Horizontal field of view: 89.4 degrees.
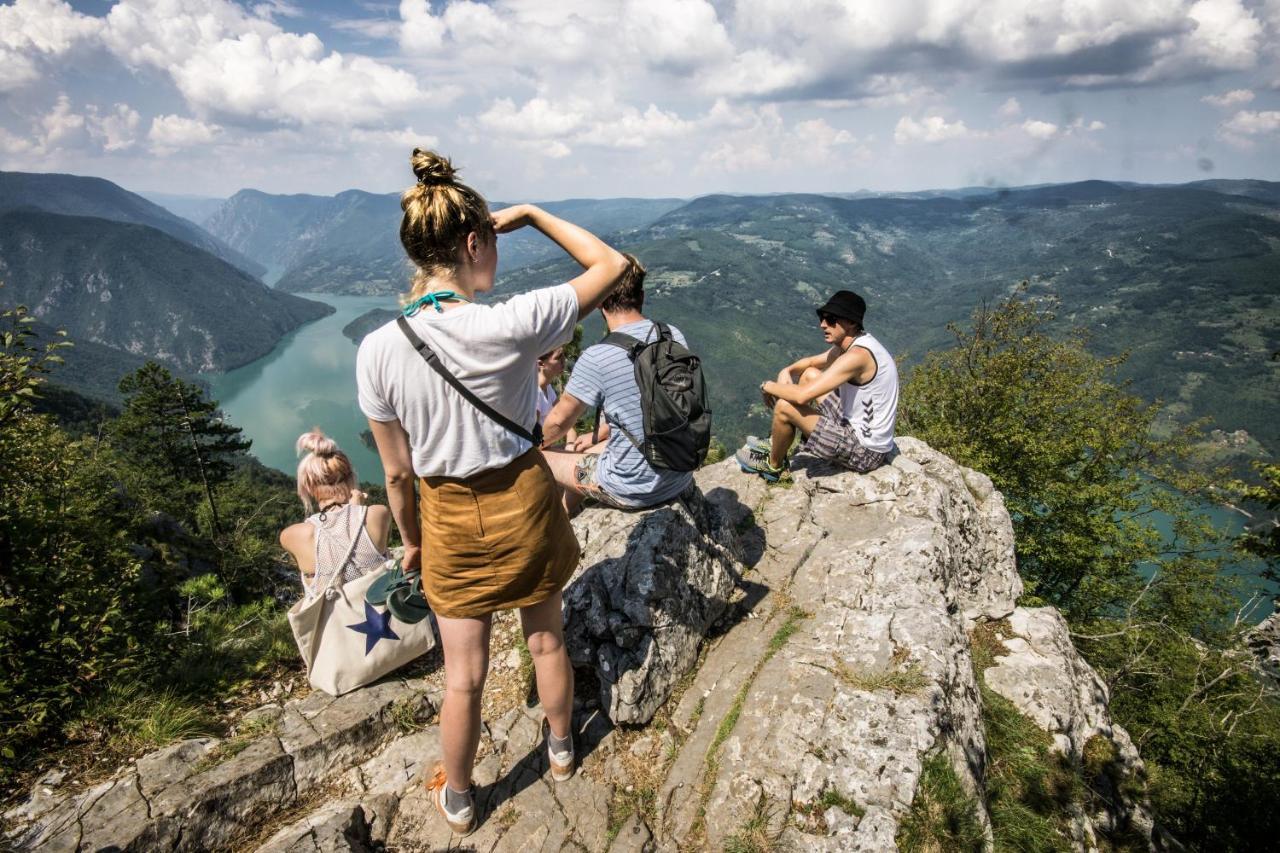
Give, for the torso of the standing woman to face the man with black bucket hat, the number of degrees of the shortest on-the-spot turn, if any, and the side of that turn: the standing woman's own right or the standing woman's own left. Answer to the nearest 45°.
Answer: approximately 45° to the standing woman's own right

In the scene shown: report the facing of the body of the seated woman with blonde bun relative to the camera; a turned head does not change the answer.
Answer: away from the camera

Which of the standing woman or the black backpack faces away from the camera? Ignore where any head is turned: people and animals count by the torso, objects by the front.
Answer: the standing woman

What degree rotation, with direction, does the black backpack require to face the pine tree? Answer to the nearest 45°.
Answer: approximately 180°

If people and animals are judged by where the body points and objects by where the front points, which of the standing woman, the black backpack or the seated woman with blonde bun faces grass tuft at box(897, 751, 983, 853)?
the black backpack

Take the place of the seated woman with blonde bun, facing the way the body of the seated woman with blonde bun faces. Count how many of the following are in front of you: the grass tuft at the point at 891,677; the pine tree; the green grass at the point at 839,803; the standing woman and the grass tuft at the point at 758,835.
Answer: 1

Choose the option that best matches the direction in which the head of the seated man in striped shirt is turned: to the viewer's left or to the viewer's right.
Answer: to the viewer's left

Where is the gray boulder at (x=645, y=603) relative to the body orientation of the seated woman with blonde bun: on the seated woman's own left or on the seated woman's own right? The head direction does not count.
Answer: on the seated woman's own right

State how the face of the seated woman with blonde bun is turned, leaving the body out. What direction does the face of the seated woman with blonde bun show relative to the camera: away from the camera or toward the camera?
away from the camera

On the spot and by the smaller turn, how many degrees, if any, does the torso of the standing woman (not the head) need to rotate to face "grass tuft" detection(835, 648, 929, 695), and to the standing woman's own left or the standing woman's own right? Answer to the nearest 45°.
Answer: approximately 90° to the standing woman's own right

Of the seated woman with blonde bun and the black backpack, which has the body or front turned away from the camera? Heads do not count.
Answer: the seated woman with blonde bun

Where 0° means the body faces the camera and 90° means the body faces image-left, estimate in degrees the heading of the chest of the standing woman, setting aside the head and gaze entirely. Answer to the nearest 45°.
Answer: approximately 180°

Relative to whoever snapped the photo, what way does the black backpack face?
facing the viewer and to the right of the viewer

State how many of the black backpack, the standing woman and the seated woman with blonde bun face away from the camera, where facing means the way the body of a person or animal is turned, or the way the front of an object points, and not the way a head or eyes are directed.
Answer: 2

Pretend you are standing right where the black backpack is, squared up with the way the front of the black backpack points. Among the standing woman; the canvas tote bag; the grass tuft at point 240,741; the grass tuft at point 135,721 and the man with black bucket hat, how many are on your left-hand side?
1

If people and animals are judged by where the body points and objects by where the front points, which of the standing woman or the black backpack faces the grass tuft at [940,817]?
the black backpack
